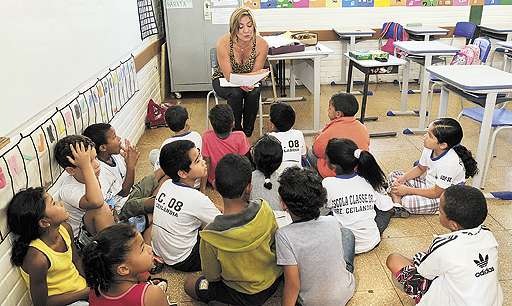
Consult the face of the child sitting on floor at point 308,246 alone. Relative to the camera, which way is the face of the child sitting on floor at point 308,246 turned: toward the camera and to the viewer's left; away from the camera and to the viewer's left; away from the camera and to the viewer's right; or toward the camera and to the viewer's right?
away from the camera and to the viewer's left

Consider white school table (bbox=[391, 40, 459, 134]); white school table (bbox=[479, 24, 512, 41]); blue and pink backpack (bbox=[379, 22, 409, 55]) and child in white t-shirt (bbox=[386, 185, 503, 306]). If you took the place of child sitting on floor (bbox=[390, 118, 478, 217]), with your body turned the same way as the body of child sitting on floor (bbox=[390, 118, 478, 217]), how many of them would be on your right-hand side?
3

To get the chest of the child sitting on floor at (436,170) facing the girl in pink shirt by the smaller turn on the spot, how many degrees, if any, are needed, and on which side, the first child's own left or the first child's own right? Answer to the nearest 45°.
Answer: approximately 45° to the first child's own left

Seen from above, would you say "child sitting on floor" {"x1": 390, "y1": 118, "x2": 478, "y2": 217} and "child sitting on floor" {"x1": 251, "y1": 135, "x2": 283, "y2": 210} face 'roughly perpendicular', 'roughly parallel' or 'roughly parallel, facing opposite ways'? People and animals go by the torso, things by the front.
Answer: roughly perpendicular

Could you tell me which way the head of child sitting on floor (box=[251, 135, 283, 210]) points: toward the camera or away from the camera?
away from the camera

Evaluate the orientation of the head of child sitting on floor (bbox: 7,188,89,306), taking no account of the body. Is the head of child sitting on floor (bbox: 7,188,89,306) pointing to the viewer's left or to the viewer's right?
to the viewer's right

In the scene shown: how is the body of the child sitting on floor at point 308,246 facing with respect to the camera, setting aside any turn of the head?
away from the camera

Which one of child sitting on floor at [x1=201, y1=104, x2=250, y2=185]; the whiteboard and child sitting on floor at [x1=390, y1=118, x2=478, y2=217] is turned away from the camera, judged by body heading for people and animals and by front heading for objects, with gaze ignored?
child sitting on floor at [x1=201, y1=104, x2=250, y2=185]

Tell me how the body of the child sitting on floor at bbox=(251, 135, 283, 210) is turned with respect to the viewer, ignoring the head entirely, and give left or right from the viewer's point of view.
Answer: facing away from the viewer

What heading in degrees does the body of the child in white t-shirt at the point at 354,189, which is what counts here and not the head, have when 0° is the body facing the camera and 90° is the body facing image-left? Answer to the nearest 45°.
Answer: approximately 135°

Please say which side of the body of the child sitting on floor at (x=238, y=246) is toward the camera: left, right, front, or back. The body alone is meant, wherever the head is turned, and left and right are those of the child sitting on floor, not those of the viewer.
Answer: back

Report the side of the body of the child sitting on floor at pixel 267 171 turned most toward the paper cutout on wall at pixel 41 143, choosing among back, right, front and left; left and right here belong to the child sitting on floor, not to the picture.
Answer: left
